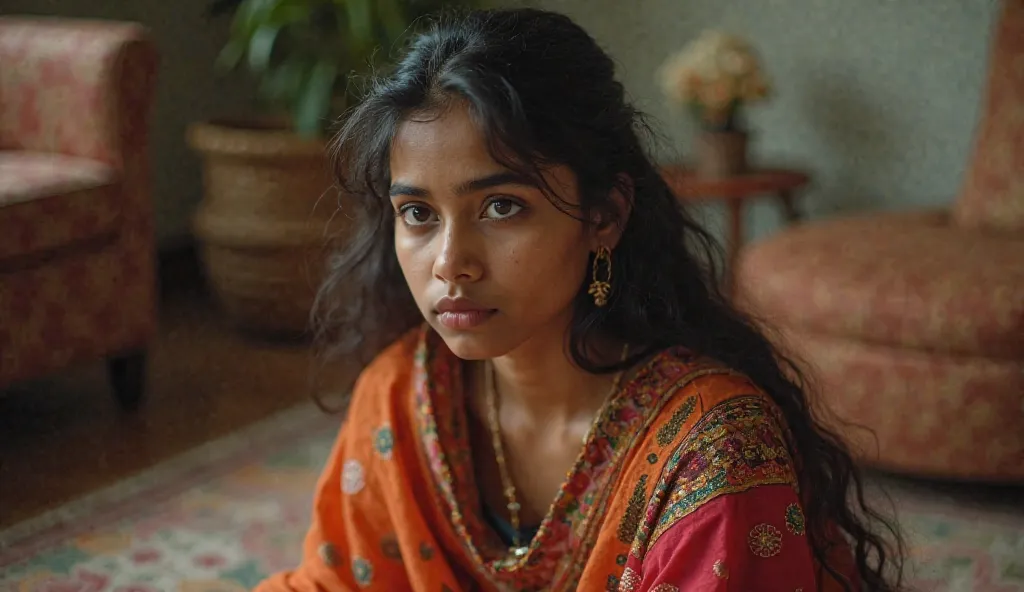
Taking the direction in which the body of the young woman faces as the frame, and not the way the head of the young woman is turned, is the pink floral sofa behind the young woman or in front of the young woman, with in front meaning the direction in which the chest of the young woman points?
behind

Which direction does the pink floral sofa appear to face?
to the viewer's left

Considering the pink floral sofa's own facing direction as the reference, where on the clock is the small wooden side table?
The small wooden side table is roughly at 2 o'clock from the pink floral sofa.

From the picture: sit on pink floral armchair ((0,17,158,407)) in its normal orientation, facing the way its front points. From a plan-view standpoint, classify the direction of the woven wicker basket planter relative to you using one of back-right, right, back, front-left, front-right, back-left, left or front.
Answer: left

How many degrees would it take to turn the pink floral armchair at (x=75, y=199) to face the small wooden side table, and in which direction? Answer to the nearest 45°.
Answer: approximately 45° to its left

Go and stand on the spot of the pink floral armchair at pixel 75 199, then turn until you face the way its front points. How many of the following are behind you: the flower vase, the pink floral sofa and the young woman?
0

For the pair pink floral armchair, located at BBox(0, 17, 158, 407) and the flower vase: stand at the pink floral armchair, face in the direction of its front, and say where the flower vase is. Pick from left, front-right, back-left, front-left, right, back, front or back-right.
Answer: front-left

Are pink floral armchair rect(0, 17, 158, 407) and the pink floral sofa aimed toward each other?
yes

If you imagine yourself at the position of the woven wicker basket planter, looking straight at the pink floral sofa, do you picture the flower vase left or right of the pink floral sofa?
left

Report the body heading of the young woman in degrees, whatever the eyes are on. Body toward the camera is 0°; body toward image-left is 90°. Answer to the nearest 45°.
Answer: approximately 45°

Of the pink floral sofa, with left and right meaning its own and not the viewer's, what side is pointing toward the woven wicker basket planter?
front

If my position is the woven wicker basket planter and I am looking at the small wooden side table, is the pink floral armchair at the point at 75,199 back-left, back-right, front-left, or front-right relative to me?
back-right

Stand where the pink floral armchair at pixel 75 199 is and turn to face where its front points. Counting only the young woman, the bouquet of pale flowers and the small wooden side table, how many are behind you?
0

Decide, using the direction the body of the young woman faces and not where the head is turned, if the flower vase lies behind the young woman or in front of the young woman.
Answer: behind

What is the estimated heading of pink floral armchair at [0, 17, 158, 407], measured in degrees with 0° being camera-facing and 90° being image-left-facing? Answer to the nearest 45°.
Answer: approximately 315°

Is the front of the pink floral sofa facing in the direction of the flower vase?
no

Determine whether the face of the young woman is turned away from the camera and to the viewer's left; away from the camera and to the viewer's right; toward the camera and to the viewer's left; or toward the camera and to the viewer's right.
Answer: toward the camera and to the viewer's left

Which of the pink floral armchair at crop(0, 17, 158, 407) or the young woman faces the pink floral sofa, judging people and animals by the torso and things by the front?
the pink floral armchair
